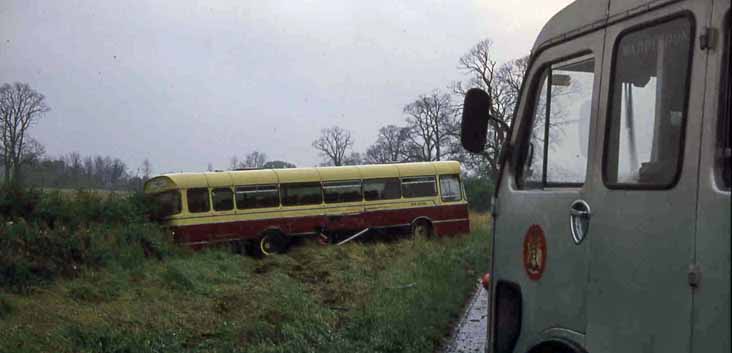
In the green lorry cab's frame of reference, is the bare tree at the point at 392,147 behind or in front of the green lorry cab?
in front

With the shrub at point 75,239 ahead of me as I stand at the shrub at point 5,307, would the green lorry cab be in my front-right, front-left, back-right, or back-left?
back-right

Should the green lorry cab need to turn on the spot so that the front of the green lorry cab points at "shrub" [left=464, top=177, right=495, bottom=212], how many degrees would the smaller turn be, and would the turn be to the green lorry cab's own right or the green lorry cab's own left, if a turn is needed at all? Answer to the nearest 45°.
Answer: approximately 45° to the green lorry cab's own right

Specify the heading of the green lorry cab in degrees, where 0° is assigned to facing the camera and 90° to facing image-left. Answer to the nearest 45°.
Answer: approximately 135°

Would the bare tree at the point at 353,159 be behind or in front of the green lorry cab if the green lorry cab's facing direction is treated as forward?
in front
